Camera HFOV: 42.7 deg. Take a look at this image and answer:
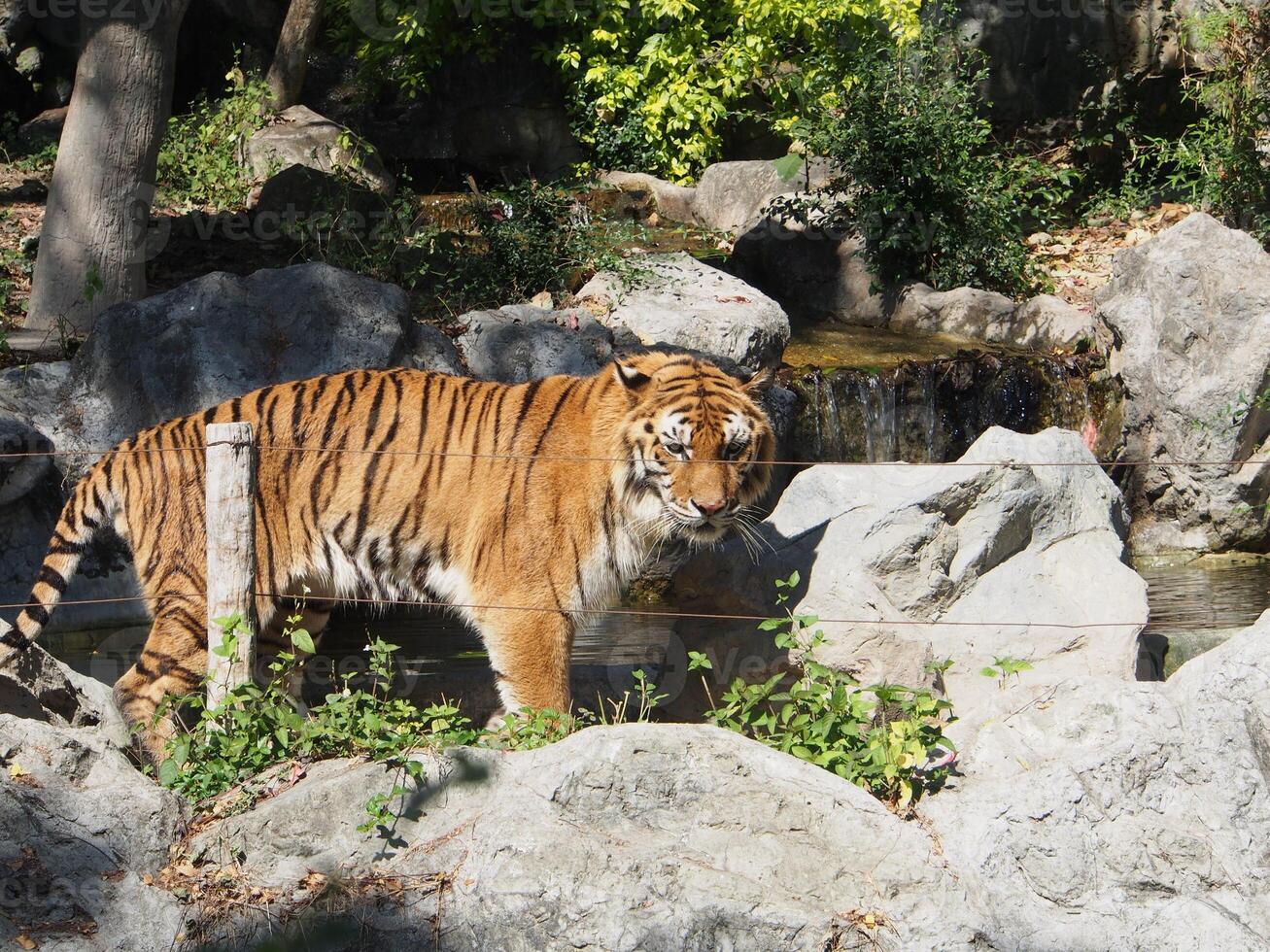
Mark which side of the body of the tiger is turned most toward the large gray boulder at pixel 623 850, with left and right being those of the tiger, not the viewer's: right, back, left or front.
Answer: right

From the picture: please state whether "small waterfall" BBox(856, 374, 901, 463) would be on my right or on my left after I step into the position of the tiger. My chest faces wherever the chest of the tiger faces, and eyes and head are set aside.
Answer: on my left

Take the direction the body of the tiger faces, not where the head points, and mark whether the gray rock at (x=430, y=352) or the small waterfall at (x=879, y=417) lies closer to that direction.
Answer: the small waterfall

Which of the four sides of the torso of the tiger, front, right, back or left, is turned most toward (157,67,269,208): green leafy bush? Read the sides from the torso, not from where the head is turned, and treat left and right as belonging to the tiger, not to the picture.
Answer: left

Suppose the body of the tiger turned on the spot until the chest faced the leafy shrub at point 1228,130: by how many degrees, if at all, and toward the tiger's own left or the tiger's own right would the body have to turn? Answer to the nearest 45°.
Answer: approximately 45° to the tiger's own left

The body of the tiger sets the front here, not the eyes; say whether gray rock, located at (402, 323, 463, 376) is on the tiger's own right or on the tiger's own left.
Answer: on the tiger's own left

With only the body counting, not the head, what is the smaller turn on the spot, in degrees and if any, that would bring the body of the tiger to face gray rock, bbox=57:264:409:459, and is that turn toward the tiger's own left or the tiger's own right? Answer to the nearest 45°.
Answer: approximately 90° to the tiger's own left

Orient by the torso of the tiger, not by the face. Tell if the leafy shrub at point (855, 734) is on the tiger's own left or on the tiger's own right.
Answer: on the tiger's own right

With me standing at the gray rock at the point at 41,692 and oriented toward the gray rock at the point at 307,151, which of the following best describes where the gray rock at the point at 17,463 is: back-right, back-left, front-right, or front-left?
front-left

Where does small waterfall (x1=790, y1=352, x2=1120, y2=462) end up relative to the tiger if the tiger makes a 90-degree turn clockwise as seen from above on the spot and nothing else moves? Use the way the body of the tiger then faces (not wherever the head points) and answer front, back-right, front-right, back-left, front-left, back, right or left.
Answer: back-left

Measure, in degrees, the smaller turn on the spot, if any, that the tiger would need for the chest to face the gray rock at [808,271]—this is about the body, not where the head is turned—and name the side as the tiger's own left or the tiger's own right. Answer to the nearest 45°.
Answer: approximately 45° to the tiger's own left

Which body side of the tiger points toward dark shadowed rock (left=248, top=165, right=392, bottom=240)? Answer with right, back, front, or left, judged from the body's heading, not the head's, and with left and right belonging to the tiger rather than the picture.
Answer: left

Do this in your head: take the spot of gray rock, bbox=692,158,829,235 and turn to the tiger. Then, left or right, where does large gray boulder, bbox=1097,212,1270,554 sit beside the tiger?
left

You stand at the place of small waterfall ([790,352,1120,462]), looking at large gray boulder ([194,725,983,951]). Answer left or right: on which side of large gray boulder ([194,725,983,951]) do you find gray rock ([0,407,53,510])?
right

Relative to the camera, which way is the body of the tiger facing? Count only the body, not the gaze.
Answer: to the viewer's right
